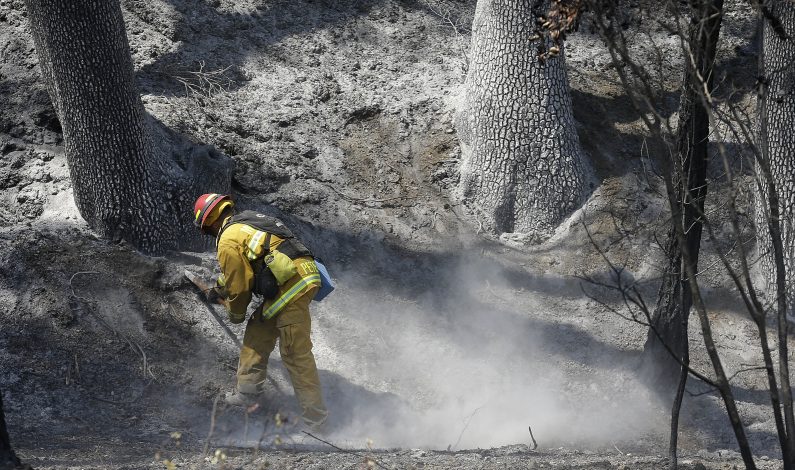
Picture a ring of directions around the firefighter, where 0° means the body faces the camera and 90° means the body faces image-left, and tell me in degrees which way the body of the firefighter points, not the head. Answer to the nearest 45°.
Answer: approximately 90°

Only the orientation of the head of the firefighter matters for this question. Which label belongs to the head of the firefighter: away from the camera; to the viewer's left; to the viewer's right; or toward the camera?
to the viewer's left

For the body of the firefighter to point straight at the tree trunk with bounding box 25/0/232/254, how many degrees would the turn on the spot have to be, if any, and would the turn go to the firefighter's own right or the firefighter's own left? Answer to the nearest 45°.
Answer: approximately 45° to the firefighter's own right

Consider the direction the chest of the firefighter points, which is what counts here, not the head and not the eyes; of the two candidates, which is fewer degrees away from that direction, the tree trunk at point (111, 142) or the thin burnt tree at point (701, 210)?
the tree trunk

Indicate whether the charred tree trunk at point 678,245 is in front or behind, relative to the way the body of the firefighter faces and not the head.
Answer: behind

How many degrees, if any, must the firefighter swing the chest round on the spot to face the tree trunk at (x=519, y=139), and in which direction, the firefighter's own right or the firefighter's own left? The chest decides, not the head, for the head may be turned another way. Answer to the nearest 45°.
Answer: approximately 135° to the firefighter's own right

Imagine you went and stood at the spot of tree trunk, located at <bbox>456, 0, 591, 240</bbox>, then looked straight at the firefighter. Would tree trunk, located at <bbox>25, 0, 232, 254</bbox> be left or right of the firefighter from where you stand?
right
